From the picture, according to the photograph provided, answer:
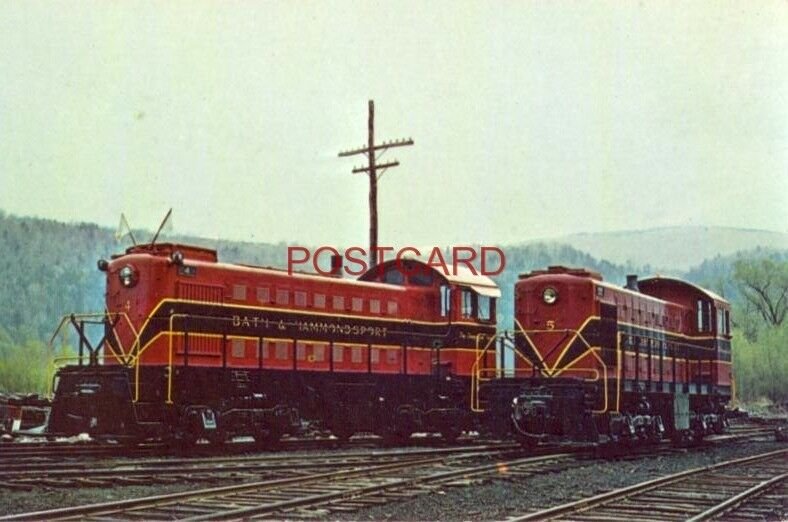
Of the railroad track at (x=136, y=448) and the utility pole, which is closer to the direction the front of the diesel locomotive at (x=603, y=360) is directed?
the railroad track

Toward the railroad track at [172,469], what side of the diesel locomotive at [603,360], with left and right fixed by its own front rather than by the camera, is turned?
front

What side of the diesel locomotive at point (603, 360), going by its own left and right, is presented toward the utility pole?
right

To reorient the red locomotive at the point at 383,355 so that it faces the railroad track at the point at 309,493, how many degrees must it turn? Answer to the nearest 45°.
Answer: approximately 45° to its left

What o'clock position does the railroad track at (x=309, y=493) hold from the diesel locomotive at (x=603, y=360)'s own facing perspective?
The railroad track is roughly at 11 o'clock from the diesel locomotive.

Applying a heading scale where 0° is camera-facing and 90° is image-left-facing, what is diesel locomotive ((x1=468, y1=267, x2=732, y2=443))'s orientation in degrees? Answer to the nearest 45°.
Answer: approximately 45°

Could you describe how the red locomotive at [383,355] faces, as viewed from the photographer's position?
facing the viewer and to the left of the viewer

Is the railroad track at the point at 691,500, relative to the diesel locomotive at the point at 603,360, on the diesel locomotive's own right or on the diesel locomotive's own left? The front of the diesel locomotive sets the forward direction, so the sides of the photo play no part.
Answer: on the diesel locomotive's own left
